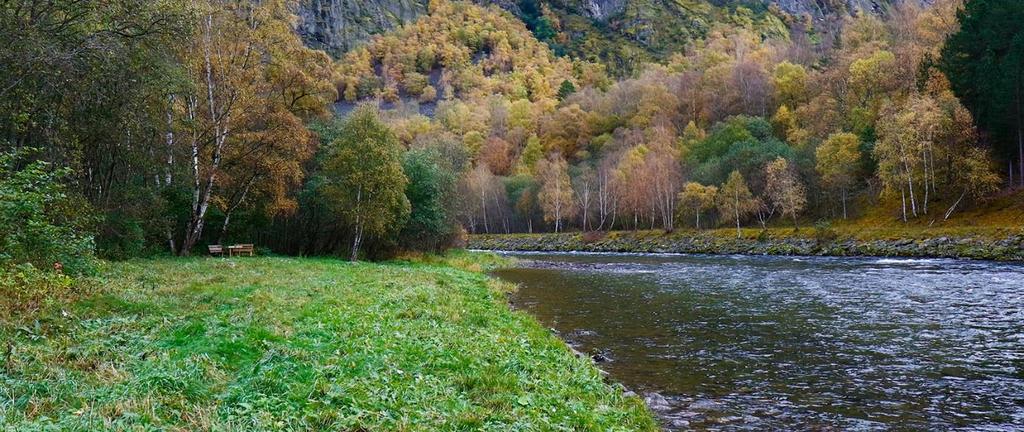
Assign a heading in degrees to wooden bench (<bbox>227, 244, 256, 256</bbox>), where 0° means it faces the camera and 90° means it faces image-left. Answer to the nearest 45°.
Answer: approximately 0°

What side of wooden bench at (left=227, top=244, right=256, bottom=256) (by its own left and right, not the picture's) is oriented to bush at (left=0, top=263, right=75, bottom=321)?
front

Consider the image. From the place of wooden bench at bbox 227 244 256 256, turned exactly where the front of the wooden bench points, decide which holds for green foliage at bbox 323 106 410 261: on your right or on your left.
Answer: on your left
